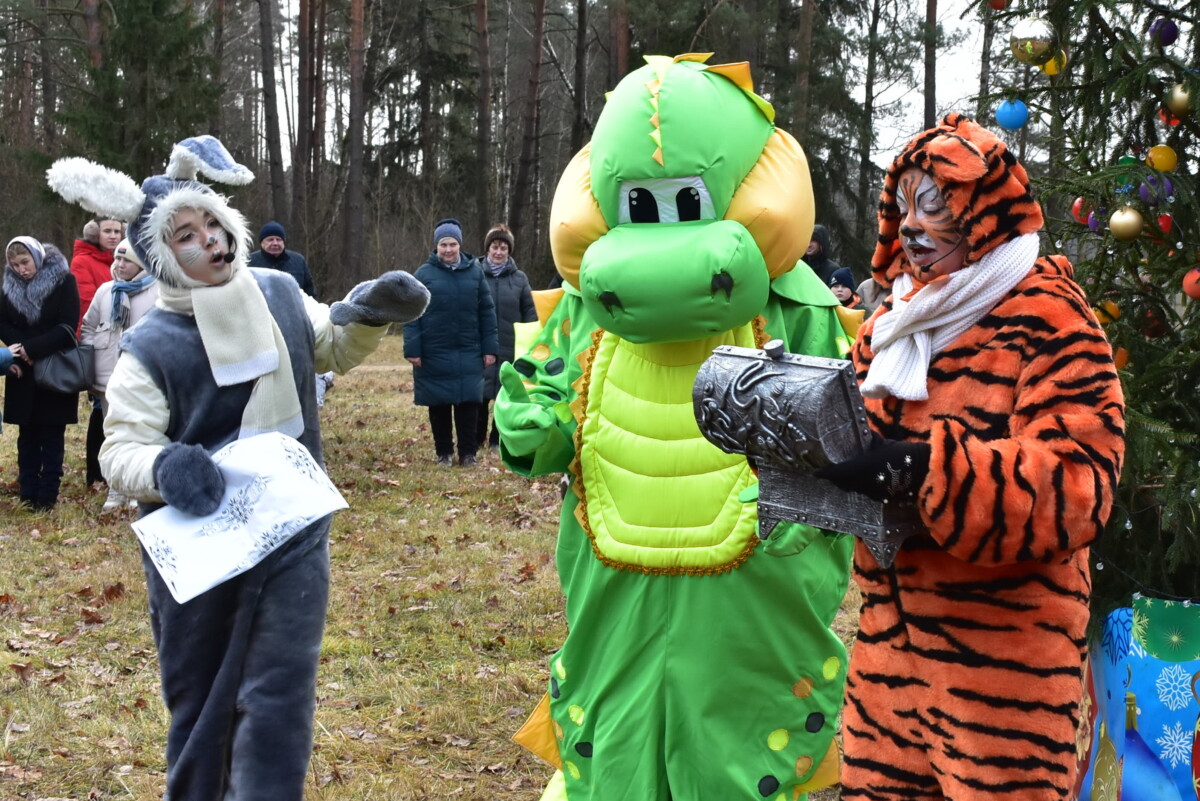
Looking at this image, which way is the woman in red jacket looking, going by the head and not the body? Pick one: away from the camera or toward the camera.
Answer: toward the camera

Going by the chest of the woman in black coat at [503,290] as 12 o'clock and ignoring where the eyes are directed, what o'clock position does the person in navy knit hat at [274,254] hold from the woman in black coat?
The person in navy knit hat is roughly at 2 o'clock from the woman in black coat.

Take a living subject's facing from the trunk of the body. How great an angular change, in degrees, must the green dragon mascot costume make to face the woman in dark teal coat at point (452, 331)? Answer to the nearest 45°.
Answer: approximately 180°

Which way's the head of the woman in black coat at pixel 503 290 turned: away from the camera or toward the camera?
toward the camera

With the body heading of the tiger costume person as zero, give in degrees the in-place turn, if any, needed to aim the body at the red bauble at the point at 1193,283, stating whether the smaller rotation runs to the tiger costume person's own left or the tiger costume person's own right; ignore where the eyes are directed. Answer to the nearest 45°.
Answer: approximately 180°

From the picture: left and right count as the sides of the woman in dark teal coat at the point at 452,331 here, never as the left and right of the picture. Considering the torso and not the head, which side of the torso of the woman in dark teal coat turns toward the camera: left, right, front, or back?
front

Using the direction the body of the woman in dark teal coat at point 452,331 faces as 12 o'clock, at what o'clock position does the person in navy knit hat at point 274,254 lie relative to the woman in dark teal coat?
The person in navy knit hat is roughly at 3 o'clock from the woman in dark teal coat.

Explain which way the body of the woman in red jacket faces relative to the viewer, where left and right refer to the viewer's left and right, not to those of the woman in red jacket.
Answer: facing the viewer and to the right of the viewer

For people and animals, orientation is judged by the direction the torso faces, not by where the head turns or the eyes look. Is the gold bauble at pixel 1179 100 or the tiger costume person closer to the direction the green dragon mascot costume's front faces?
the tiger costume person

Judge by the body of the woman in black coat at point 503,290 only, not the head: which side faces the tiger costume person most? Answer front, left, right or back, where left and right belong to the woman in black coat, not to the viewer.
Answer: front

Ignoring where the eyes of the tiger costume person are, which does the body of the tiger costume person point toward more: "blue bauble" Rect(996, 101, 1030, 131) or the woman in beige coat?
the woman in beige coat

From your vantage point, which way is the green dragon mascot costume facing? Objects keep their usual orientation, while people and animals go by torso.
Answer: toward the camera

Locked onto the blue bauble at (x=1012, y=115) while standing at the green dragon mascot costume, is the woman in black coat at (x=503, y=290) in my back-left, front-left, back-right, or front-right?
front-left

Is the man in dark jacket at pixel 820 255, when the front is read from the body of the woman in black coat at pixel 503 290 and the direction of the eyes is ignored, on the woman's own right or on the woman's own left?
on the woman's own left

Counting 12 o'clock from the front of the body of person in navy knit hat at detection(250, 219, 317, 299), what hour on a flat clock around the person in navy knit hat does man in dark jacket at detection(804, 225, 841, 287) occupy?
The man in dark jacket is roughly at 10 o'clock from the person in navy knit hat.
